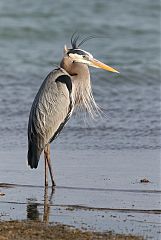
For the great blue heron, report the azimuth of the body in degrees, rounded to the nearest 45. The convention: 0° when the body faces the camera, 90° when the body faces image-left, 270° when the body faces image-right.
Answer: approximately 270°
